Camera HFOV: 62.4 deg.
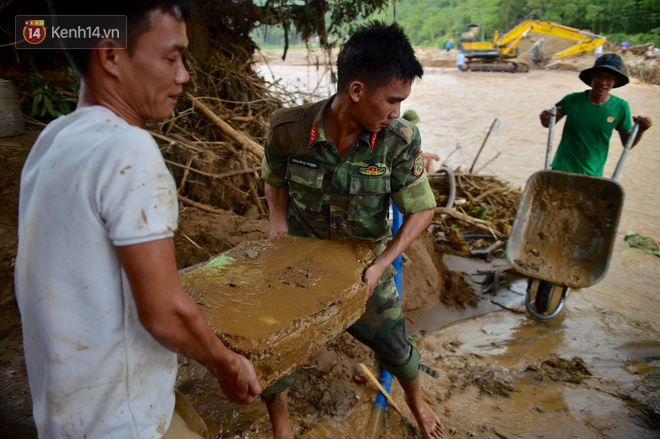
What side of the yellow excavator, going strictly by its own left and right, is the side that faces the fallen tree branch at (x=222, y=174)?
right

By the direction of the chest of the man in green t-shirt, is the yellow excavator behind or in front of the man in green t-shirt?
behind

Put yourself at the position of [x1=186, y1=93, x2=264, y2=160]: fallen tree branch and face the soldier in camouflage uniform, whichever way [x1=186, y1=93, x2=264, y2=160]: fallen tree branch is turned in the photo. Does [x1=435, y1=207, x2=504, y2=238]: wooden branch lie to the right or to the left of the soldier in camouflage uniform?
left

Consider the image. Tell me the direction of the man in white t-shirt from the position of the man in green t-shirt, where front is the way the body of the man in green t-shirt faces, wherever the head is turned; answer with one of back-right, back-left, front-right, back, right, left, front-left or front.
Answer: front

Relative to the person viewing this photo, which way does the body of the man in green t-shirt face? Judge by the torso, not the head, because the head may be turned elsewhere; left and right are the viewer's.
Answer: facing the viewer

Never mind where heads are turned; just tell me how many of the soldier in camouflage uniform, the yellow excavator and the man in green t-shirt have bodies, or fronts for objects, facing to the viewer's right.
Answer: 1

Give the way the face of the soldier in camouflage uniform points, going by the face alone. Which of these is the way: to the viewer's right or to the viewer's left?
to the viewer's right

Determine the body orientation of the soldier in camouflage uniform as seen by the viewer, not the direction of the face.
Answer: toward the camera

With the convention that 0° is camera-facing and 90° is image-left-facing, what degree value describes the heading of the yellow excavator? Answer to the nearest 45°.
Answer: approximately 270°

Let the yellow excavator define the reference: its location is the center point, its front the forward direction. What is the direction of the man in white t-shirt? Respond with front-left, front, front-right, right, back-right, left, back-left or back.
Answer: right

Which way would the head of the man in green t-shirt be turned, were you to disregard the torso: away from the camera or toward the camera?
toward the camera

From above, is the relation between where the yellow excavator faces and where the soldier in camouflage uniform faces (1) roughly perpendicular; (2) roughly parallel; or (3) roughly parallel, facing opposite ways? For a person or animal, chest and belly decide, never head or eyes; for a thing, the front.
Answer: roughly perpendicular

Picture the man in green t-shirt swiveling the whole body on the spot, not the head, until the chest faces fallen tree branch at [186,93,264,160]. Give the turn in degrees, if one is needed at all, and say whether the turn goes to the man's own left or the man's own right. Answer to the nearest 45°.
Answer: approximately 90° to the man's own right

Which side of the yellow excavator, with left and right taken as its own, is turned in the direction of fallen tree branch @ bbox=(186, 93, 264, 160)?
right

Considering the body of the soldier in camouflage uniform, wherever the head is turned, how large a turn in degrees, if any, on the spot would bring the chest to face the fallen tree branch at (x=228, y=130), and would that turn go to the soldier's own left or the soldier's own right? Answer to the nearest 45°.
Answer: approximately 135° to the soldier's own right

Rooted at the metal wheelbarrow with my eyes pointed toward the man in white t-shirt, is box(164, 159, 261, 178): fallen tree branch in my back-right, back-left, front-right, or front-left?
front-right
